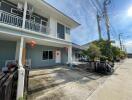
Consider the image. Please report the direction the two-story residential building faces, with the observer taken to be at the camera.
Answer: facing the viewer and to the right of the viewer
